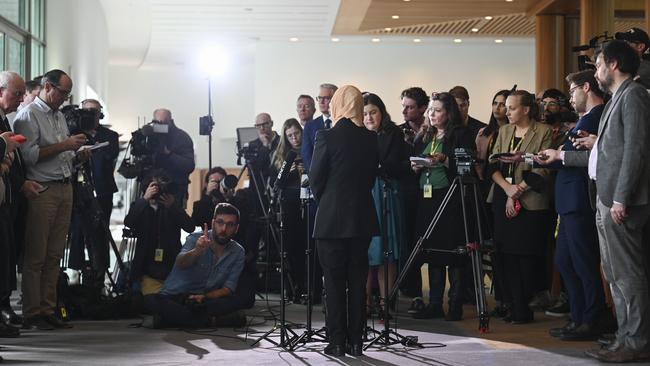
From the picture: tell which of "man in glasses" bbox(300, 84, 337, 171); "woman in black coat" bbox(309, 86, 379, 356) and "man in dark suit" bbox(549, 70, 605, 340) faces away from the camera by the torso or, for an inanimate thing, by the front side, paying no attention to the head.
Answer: the woman in black coat

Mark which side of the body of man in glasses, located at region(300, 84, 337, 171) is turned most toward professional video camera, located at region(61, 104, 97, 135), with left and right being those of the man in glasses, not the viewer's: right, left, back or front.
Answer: right

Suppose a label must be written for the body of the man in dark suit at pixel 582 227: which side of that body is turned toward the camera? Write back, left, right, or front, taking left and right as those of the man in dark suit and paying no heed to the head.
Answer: left

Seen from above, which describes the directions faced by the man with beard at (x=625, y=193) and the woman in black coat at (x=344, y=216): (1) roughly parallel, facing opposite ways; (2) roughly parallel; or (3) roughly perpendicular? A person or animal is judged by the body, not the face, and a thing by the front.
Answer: roughly perpendicular

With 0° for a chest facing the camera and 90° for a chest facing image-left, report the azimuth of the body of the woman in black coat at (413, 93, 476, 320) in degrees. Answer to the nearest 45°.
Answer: approximately 45°

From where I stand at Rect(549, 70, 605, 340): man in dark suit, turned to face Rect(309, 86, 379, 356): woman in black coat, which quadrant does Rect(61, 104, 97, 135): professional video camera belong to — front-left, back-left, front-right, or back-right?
front-right

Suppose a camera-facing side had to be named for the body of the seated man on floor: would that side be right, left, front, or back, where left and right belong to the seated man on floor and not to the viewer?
front

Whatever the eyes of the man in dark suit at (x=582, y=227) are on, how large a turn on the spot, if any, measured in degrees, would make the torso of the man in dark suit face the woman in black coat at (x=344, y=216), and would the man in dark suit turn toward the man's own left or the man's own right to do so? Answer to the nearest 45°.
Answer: approximately 45° to the man's own left

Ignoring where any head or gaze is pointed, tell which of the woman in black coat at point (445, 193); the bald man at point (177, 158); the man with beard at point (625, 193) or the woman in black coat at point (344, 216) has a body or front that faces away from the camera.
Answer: the woman in black coat at point (344, 216)

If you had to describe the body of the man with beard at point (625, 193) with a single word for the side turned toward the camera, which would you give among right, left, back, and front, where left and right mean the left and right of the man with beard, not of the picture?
left

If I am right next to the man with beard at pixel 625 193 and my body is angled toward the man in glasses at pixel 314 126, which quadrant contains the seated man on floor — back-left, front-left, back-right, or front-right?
front-left

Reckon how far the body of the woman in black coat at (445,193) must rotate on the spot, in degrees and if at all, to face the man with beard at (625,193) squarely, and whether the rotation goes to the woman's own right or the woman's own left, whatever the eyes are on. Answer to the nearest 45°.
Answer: approximately 90° to the woman's own left

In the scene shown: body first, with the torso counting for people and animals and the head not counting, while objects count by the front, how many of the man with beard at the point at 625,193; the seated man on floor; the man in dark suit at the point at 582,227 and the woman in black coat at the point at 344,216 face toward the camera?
1

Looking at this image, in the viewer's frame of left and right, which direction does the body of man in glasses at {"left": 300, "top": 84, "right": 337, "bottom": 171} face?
facing the viewer

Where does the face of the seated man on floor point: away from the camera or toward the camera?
toward the camera

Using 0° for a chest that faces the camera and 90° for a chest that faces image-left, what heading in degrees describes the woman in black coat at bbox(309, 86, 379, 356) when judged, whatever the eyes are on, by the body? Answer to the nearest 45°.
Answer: approximately 180°

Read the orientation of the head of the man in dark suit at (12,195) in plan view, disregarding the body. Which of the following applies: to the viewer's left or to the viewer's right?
to the viewer's right

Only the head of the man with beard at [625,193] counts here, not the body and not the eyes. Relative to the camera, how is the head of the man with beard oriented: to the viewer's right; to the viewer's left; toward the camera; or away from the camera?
to the viewer's left

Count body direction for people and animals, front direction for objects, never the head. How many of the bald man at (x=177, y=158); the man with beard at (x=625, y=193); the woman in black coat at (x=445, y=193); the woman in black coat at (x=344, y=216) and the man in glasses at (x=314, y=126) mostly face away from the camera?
1

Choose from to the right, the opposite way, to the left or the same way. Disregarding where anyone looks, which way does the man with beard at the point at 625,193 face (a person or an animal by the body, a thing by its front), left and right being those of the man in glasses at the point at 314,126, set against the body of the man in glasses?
to the right

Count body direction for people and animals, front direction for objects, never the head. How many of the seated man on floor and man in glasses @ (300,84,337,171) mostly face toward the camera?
2
